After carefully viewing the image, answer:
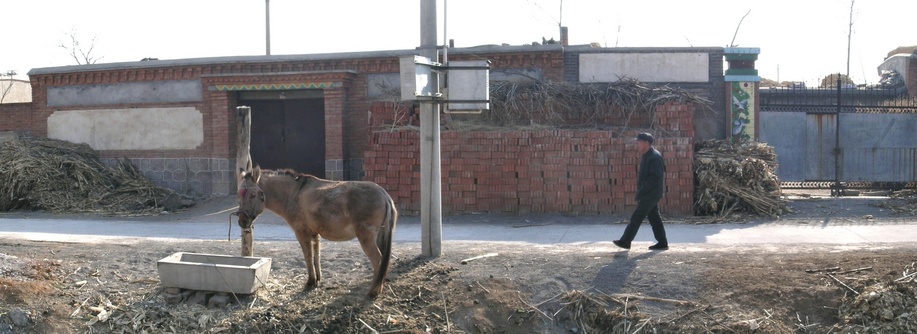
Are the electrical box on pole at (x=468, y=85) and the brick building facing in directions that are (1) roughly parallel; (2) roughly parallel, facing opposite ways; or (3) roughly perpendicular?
roughly parallel

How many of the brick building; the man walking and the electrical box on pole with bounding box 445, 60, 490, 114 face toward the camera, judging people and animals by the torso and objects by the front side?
2

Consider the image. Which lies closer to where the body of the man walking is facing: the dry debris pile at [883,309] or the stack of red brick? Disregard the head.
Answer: the stack of red brick

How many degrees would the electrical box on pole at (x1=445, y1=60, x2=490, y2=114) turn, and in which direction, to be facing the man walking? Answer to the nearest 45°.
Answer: approximately 90° to its left

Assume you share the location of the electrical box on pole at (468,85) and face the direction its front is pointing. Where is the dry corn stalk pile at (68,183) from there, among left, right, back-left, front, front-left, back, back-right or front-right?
back-right

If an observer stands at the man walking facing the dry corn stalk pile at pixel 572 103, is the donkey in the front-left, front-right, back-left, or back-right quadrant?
back-left

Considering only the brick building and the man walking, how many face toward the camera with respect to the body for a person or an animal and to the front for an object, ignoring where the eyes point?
1

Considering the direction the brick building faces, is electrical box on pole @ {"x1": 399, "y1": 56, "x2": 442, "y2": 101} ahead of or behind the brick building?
ahead

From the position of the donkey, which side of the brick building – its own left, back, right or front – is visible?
front

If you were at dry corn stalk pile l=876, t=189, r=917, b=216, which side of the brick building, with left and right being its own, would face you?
left

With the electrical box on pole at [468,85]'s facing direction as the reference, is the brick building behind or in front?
behind

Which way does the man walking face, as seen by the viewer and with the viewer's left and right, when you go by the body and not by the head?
facing to the left of the viewer

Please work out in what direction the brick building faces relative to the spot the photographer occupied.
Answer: facing the viewer

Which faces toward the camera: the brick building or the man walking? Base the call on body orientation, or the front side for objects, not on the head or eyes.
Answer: the brick building

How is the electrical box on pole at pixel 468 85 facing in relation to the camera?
toward the camera
